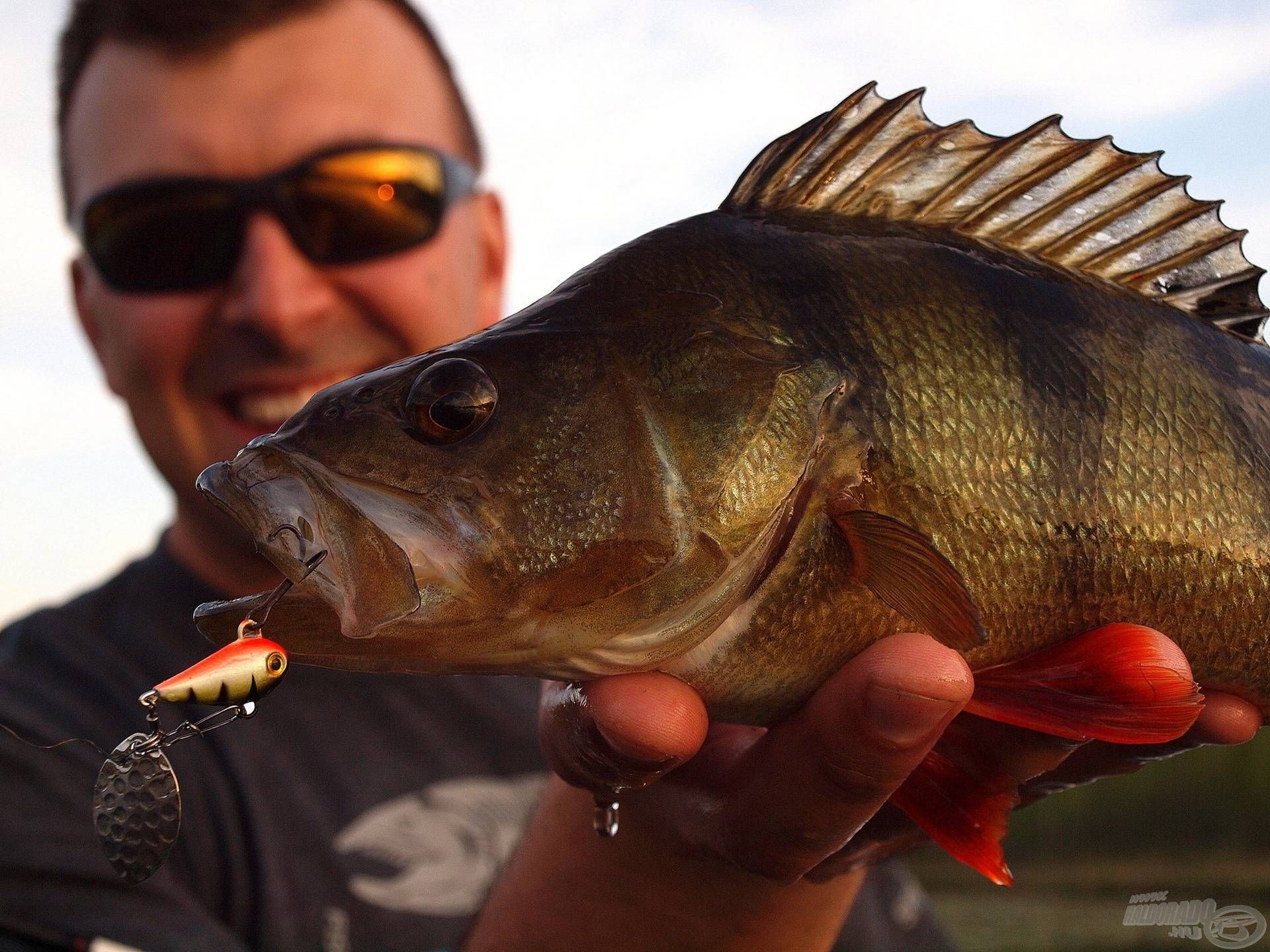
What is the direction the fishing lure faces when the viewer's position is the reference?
facing to the right of the viewer

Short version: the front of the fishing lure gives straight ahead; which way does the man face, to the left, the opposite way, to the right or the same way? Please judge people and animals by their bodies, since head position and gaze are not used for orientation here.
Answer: to the right

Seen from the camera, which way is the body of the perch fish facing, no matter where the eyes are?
to the viewer's left

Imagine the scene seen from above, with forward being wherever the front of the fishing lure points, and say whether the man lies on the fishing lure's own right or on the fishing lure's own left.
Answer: on the fishing lure's own left

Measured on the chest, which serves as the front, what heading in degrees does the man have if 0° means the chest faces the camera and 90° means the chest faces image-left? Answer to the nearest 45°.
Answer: approximately 0°
